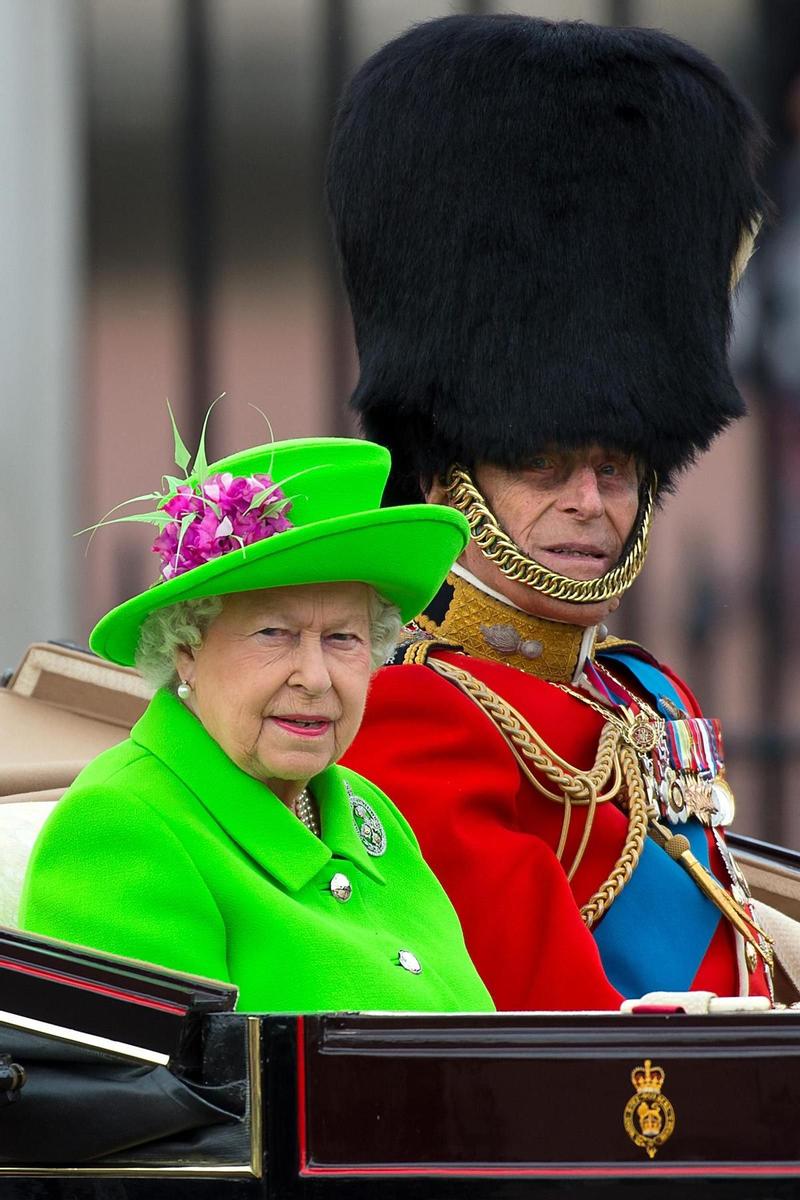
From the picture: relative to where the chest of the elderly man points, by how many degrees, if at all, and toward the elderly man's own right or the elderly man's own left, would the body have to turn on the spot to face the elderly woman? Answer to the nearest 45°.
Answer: approximately 45° to the elderly man's own right
